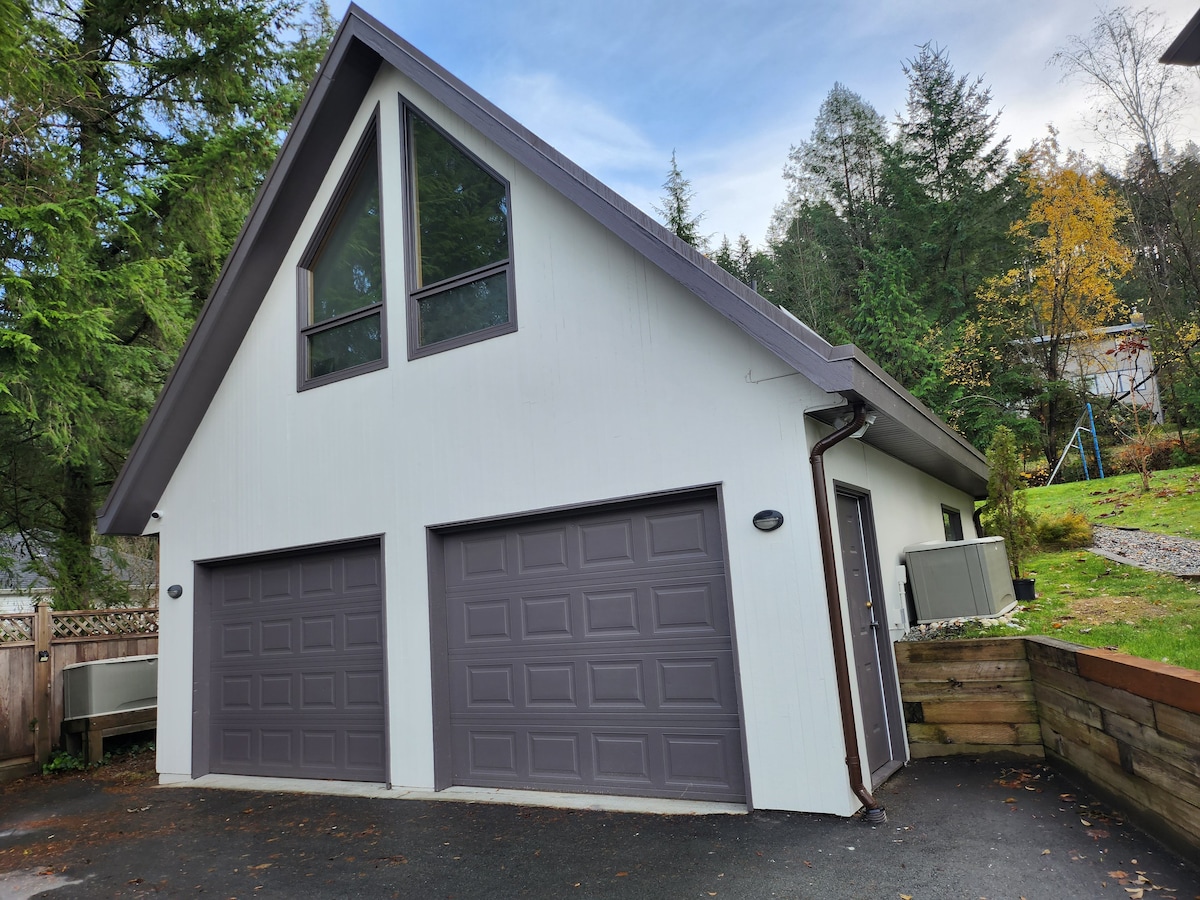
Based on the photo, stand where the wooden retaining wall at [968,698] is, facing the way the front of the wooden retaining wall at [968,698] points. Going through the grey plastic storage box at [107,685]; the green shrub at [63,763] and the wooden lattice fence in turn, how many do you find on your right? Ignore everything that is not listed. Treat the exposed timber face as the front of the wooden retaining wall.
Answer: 3

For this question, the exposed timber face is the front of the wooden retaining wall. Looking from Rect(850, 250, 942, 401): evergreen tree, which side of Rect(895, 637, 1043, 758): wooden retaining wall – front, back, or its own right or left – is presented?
back

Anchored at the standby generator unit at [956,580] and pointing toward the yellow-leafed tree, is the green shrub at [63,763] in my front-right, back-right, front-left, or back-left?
back-left

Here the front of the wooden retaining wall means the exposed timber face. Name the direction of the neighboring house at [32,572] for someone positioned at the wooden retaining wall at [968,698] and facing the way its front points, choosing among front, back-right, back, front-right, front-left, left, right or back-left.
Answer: right

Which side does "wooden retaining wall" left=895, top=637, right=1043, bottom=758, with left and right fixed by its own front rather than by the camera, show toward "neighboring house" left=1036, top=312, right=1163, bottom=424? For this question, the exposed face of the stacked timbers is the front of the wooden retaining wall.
back

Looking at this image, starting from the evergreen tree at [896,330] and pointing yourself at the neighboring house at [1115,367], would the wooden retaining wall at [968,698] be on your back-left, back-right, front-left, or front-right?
back-right

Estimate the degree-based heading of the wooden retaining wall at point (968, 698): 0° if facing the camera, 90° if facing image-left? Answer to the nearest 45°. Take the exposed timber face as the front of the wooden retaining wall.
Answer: approximately 0°

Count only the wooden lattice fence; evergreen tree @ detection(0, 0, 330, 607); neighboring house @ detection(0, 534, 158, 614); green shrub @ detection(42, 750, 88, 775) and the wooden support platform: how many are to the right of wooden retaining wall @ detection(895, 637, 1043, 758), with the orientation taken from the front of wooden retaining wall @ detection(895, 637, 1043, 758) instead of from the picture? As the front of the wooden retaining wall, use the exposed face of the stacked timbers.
5

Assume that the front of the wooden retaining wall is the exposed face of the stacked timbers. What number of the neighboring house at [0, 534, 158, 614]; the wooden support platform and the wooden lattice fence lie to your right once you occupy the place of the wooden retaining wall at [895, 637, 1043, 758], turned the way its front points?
3
